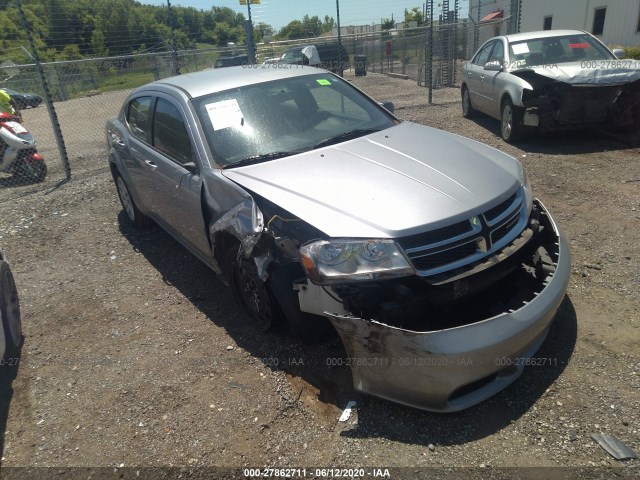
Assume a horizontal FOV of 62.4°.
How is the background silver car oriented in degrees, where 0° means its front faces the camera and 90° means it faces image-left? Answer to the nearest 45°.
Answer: approximately 315°

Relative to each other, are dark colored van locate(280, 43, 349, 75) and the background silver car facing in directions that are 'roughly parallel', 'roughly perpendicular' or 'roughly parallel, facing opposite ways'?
roughly perpendicular

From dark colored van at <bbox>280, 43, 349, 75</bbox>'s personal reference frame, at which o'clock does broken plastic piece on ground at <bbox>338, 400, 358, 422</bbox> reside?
The broken plastic piece on ground is roughly at 9 o'clock from the dark colored van.

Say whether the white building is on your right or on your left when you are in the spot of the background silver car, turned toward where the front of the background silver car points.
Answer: on your left

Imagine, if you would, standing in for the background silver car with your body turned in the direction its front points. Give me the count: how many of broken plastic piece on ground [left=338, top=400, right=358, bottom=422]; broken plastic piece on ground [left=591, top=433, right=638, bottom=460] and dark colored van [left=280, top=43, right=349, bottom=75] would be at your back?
1

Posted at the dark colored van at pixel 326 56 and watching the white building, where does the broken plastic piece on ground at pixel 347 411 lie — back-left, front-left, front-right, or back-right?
back-right

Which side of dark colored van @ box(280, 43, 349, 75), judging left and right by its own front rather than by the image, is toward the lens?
left

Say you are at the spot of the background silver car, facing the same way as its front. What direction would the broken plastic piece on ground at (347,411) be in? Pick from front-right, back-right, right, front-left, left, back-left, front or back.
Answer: front-right

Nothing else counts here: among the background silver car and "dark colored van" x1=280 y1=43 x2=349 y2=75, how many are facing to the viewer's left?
1

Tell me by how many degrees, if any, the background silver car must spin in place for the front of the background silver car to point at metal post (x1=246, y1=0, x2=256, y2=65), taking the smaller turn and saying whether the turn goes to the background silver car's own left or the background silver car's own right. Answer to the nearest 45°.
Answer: approximately 135° to the background silver car's own right

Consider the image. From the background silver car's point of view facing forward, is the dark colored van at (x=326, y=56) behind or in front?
behind
